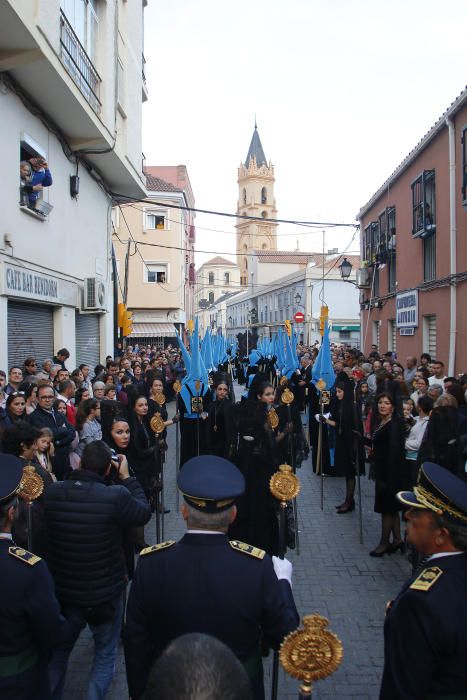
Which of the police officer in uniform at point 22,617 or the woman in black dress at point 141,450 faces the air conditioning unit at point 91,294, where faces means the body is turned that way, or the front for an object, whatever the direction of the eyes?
the police officer in uniform

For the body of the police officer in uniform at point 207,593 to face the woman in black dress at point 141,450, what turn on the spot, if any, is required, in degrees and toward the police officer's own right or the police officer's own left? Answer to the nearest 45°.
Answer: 0° — they already face them

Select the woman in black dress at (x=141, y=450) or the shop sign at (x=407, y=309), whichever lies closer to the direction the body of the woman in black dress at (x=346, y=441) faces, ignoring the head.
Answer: the woman in black dress

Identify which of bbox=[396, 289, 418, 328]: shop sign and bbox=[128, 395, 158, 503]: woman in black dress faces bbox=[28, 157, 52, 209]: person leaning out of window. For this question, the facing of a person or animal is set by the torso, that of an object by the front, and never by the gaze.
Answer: the shop sign

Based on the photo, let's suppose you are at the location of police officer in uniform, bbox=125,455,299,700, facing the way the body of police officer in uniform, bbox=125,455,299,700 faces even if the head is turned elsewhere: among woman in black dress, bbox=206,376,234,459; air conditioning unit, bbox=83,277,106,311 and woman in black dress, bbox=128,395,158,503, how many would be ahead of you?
3

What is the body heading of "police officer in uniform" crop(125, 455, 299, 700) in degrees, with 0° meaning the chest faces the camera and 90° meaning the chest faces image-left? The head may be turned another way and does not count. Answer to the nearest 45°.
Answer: approximately 180°

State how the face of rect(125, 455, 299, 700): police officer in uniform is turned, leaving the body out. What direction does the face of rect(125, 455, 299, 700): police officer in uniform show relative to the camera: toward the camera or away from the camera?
away from the camera

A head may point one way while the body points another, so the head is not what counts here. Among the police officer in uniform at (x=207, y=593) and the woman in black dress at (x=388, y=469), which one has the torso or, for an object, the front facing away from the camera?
the police officer in uniform

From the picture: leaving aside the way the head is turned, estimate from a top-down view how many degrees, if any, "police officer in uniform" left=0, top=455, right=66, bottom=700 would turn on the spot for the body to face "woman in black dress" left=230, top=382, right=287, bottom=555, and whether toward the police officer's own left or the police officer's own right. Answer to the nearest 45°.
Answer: approximately 45° to the police officer's own right
